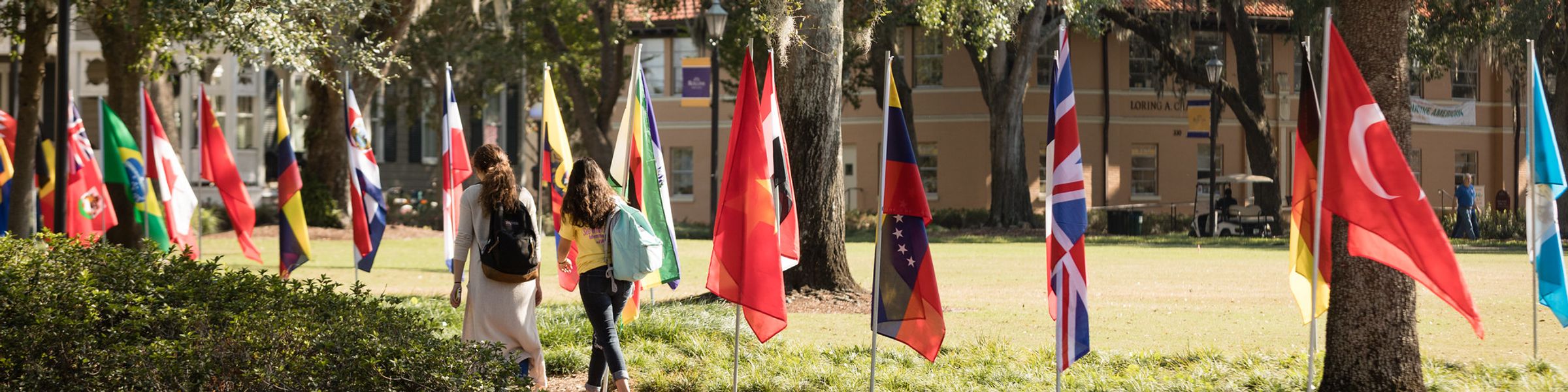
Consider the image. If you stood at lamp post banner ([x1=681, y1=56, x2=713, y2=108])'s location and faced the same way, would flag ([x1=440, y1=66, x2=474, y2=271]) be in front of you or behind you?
in front

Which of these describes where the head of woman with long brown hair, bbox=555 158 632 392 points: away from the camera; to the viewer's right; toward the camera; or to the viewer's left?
away from the camera

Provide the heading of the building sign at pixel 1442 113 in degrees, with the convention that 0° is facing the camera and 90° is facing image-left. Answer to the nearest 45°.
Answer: approximately 0°

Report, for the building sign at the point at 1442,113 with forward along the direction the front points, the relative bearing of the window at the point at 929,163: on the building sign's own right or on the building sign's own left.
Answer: on the building sign's own right

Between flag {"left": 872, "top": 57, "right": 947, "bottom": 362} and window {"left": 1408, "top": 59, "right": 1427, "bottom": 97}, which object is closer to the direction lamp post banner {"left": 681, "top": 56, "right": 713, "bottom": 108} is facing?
the flag

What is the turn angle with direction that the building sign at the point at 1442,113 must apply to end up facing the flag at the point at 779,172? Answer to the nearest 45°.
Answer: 0° — it already faces it

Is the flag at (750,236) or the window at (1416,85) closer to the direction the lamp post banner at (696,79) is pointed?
the flag

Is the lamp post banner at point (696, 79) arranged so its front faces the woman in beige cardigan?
yes

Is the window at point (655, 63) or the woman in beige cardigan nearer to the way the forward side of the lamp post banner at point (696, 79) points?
the woman in beige cardigan

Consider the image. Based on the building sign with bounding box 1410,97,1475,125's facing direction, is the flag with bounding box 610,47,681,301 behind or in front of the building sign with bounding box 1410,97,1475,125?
in front

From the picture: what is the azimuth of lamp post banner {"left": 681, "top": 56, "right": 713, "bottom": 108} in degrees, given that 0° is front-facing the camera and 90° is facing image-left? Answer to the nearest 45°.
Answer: approximately 0°

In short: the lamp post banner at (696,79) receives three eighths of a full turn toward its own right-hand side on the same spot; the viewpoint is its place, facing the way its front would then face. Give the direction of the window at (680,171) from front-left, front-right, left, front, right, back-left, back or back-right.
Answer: front-right

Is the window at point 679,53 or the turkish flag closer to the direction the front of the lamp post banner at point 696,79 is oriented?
the turkish flag

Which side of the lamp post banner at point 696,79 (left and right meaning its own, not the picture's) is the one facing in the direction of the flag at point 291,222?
front

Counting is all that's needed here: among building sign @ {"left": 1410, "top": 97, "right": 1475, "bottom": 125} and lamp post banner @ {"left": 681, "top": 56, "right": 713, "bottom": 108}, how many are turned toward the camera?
2

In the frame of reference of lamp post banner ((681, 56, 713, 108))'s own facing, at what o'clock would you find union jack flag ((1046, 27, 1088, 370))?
The union jack flag is roughly at 12 o'clock from the lamp post banner.

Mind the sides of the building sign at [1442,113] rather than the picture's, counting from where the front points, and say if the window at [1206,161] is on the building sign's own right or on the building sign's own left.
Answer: on the building sign's own right
